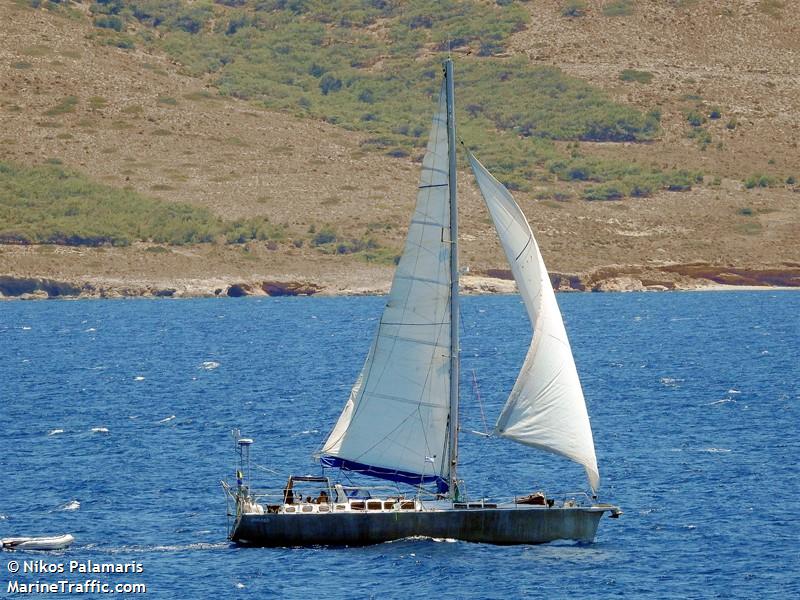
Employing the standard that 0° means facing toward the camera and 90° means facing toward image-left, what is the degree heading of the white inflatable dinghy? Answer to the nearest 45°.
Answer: approximately 270°

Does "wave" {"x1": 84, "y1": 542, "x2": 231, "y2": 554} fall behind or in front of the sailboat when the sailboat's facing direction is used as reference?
behind

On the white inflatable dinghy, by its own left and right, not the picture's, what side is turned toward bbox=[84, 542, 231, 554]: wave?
front

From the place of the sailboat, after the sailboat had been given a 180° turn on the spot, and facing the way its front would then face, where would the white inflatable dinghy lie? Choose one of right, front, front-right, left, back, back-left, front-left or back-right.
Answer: front

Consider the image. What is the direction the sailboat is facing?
to the viewer's right
